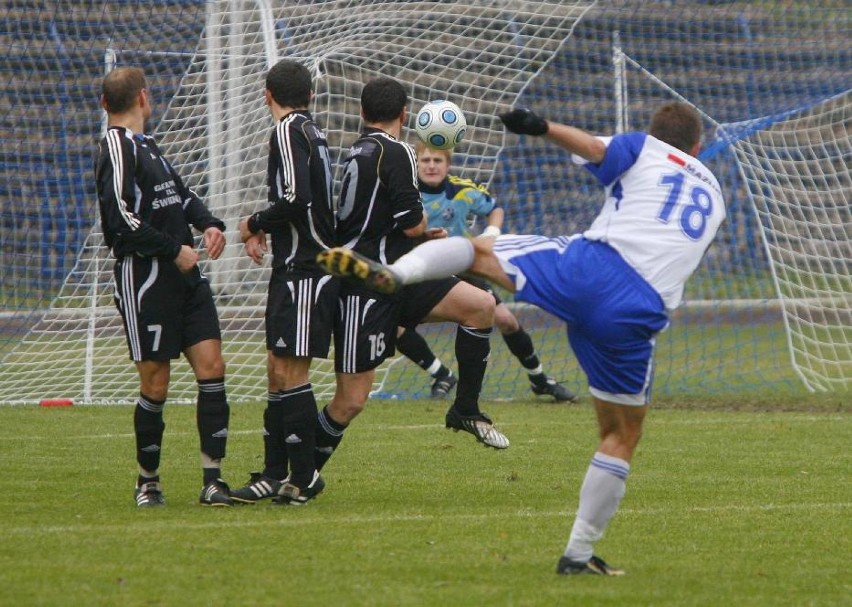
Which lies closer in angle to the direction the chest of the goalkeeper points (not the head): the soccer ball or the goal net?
the soccer ball

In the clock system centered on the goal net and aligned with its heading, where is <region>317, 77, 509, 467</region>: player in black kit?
The player in black kit is roughly at 12 o'clock from the goal net.

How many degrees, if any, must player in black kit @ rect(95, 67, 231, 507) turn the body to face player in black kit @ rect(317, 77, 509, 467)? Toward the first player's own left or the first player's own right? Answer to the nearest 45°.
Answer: approximately 45° to the first player's own left

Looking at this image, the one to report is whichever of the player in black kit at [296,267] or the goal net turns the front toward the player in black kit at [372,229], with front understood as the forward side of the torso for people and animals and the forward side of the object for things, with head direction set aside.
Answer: the goal net

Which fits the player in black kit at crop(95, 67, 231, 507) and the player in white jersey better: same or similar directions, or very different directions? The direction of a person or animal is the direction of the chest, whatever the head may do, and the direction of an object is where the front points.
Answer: very different directions
